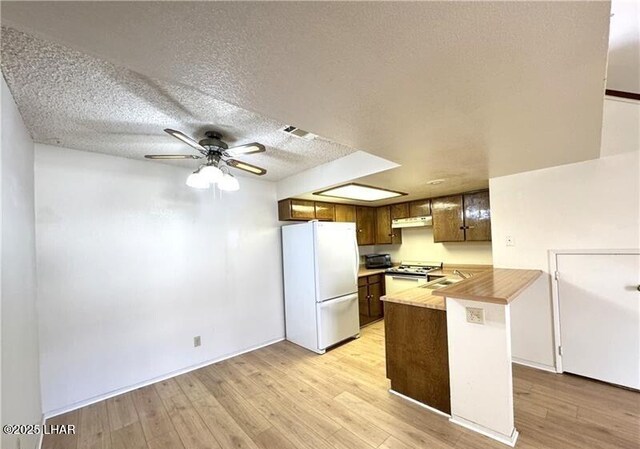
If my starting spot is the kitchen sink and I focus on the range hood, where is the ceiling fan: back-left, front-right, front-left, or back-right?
back-left

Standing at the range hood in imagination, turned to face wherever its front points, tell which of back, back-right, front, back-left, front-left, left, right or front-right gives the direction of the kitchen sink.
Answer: front-left

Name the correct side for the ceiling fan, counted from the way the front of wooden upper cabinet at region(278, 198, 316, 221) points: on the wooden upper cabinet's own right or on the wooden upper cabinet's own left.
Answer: on the wooden upper cabinet's own right

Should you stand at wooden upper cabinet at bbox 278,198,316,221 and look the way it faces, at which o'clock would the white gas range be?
The white gas range is roughly at 10 o'clock from the wooden upper cabinet.

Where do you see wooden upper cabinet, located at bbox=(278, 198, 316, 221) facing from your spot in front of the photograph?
facing the viewer and to the right of the viewer

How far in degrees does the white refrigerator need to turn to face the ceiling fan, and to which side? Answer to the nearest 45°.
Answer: approximately 90° to its right

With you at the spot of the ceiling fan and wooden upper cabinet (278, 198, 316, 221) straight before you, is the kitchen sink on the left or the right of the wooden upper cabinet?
right

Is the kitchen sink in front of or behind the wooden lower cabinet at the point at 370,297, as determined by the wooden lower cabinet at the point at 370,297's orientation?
in front
